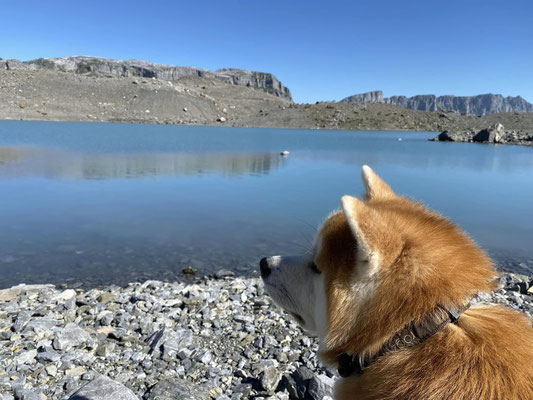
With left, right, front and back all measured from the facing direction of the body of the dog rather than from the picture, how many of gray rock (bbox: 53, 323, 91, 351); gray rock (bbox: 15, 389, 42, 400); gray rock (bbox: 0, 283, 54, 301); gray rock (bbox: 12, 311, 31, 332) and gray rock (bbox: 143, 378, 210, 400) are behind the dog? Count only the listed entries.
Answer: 0

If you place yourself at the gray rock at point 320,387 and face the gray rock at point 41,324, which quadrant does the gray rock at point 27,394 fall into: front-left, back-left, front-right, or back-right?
front-left

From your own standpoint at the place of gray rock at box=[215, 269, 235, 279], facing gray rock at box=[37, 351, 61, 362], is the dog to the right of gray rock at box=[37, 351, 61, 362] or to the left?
left

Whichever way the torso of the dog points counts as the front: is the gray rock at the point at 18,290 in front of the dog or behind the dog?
in front
